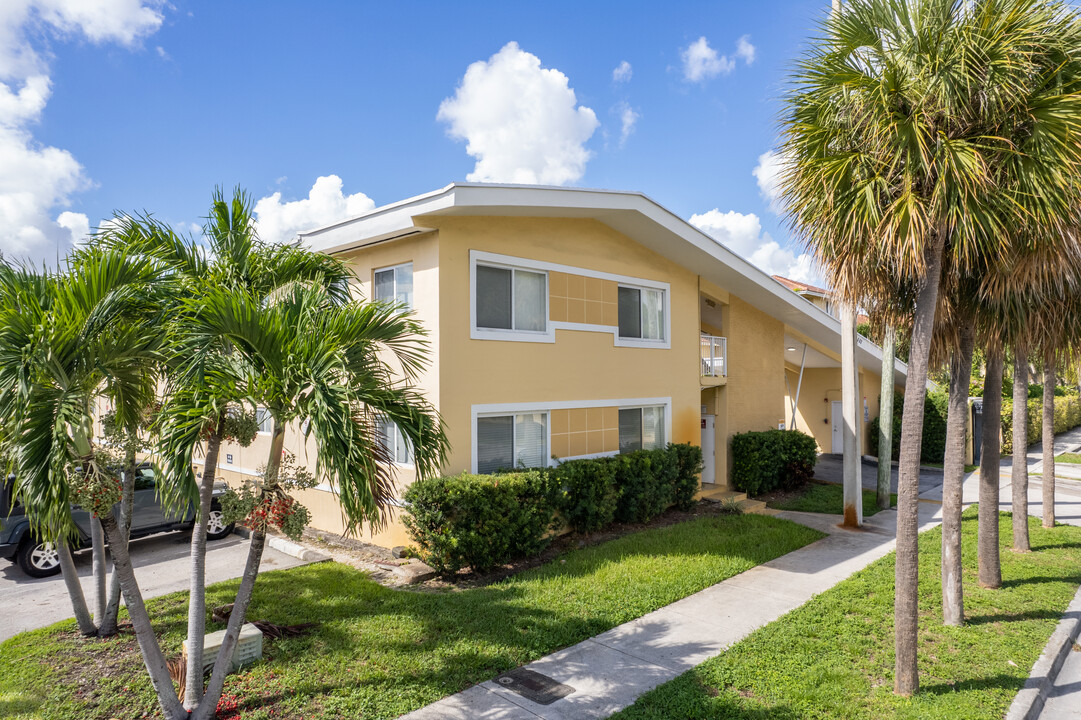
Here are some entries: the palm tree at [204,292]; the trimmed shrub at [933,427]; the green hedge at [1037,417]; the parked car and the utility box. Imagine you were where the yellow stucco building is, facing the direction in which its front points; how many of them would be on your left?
2

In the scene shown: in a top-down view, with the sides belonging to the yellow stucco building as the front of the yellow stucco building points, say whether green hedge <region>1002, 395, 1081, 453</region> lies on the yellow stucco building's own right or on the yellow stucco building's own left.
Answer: on the yellow stucco building's own left

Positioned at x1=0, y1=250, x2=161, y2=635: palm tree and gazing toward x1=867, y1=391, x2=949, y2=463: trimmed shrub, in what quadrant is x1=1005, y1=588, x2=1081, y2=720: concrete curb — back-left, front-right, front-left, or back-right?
front-right

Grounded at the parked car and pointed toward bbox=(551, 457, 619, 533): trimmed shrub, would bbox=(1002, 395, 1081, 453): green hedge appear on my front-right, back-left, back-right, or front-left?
front-left

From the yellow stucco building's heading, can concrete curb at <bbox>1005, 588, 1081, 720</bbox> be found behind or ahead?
ahead

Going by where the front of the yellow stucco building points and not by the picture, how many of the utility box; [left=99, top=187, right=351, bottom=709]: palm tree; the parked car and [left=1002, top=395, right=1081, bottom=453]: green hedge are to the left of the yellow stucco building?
1

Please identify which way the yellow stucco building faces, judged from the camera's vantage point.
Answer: facing the viewer and to the right of the viewer

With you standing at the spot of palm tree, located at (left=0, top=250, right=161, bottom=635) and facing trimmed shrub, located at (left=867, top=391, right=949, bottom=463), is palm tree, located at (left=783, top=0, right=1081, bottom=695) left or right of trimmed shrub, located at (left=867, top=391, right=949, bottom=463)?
right

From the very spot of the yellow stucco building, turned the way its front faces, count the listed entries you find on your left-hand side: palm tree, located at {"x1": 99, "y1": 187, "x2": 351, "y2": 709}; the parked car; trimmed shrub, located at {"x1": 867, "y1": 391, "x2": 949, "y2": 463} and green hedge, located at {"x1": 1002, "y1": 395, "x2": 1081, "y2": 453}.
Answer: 2

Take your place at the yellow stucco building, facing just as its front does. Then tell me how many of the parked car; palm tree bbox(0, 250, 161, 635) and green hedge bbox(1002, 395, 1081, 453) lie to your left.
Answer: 1

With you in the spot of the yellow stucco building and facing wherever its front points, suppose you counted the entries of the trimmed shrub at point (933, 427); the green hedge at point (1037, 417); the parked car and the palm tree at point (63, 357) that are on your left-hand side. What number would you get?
2
